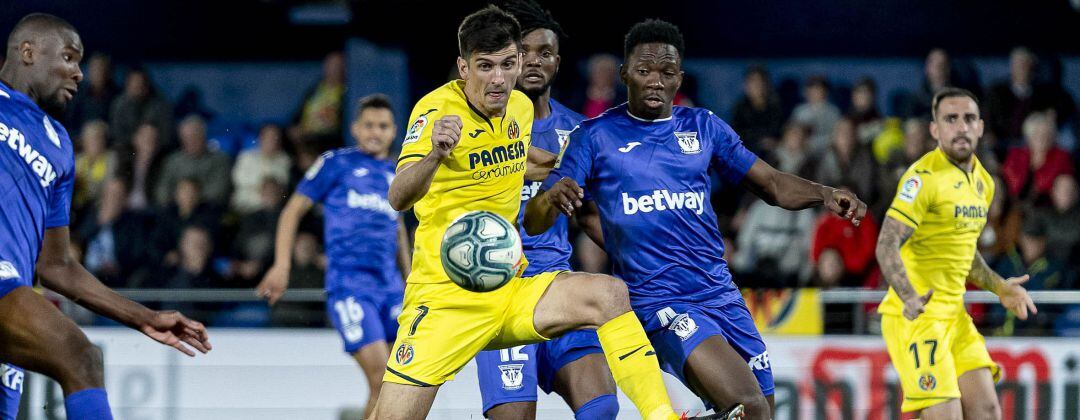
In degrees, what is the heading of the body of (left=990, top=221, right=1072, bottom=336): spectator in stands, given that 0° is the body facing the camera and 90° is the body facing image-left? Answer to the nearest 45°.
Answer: approximately 0°

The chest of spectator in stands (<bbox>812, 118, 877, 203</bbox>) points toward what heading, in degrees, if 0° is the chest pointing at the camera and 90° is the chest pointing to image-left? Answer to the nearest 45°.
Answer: approximately 0°

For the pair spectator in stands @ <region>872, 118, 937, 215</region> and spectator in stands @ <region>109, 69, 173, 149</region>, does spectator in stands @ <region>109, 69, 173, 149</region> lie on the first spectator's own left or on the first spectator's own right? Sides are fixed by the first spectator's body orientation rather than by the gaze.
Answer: on the first spectator's own right

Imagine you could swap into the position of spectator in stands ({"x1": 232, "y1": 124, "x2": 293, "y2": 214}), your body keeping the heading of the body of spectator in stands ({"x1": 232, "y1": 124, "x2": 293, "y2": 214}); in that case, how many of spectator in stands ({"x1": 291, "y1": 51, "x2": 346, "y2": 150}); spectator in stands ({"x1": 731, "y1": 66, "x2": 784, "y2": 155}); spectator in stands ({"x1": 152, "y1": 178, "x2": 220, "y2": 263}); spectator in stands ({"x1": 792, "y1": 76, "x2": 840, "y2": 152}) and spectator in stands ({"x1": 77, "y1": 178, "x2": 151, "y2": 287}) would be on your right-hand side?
2

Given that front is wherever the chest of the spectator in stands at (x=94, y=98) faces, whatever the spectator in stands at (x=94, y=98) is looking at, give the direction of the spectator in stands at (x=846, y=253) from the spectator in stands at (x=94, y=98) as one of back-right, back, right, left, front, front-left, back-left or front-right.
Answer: front-left
